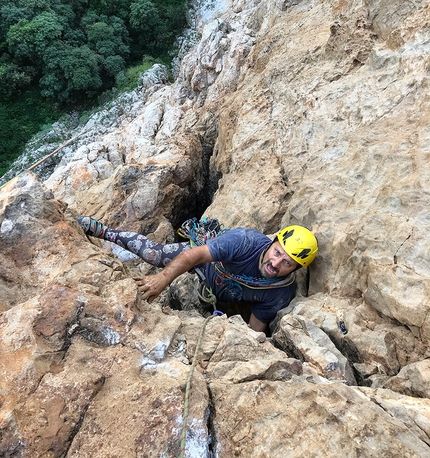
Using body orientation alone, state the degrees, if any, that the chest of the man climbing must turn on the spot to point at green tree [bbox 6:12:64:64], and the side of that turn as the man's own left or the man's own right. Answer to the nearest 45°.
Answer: approximately 180°

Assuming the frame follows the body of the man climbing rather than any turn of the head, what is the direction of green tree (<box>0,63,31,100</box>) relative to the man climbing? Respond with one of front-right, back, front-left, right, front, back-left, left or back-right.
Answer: back
